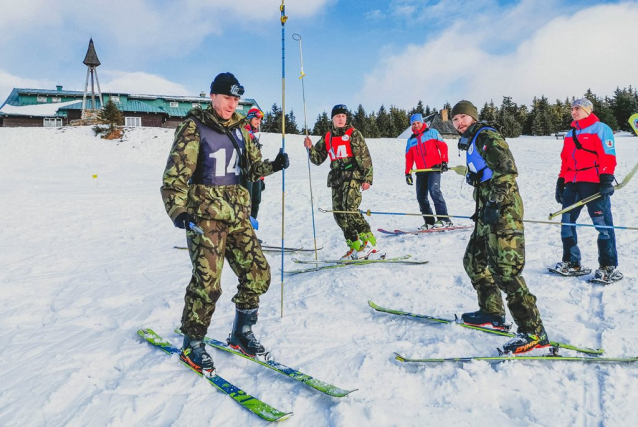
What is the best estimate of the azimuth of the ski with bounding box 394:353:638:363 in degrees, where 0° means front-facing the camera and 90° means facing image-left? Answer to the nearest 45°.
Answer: approximately 90°

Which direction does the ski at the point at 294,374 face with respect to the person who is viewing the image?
facing the viewer and to the right of the viewer

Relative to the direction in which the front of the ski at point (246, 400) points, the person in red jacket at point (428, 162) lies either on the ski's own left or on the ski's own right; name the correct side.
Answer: on the ski's own left

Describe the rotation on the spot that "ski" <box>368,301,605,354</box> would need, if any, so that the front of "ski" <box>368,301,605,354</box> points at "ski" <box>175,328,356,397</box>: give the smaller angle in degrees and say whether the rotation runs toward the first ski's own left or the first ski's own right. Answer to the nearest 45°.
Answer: approximately 45° to the first ski's own left

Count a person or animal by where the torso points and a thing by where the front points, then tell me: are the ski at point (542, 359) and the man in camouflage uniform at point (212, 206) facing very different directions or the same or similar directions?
very different directions

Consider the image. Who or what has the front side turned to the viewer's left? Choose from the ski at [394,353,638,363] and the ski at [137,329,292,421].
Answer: the ski at [394,353,638,363]

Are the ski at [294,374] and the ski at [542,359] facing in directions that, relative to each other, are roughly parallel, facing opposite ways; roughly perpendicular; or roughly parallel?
roughly parallel, facing opposite ways

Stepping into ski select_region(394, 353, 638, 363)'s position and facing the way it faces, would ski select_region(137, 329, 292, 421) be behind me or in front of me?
in front

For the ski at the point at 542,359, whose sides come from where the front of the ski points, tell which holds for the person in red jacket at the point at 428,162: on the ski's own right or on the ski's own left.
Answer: on the ski's own right

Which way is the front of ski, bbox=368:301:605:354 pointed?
to the viewer's left

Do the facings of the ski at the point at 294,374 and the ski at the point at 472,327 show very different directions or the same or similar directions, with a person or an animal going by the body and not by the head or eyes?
very different directions

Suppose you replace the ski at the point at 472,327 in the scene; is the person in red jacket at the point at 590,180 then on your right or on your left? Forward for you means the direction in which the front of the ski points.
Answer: on your right

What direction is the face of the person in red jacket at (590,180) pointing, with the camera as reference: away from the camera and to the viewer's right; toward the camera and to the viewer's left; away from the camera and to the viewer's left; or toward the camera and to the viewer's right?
toward the camera and to the viewer's left

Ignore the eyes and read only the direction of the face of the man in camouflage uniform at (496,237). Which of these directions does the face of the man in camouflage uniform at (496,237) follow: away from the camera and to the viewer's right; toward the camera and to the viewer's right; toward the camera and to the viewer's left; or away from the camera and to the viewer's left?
toward the camera and to the viewer's left
